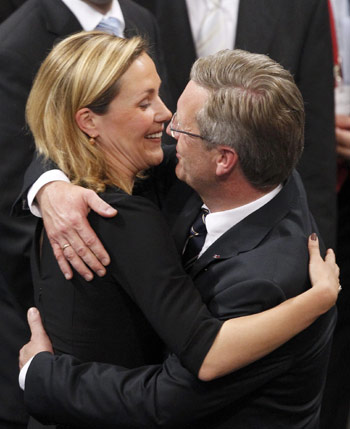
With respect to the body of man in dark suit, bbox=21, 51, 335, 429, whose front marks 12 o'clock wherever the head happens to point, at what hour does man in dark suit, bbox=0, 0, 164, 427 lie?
man in dark suit, bbox=0, 0, 164, 427 is roughly at 2 o'clock from man in dark suit, bbox=21, 51, 335, 429.

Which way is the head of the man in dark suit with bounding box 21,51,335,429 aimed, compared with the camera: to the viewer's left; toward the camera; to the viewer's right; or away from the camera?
to the viewer's left

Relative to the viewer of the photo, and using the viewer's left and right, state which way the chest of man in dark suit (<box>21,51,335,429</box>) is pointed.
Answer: facing to the left of the viewer
